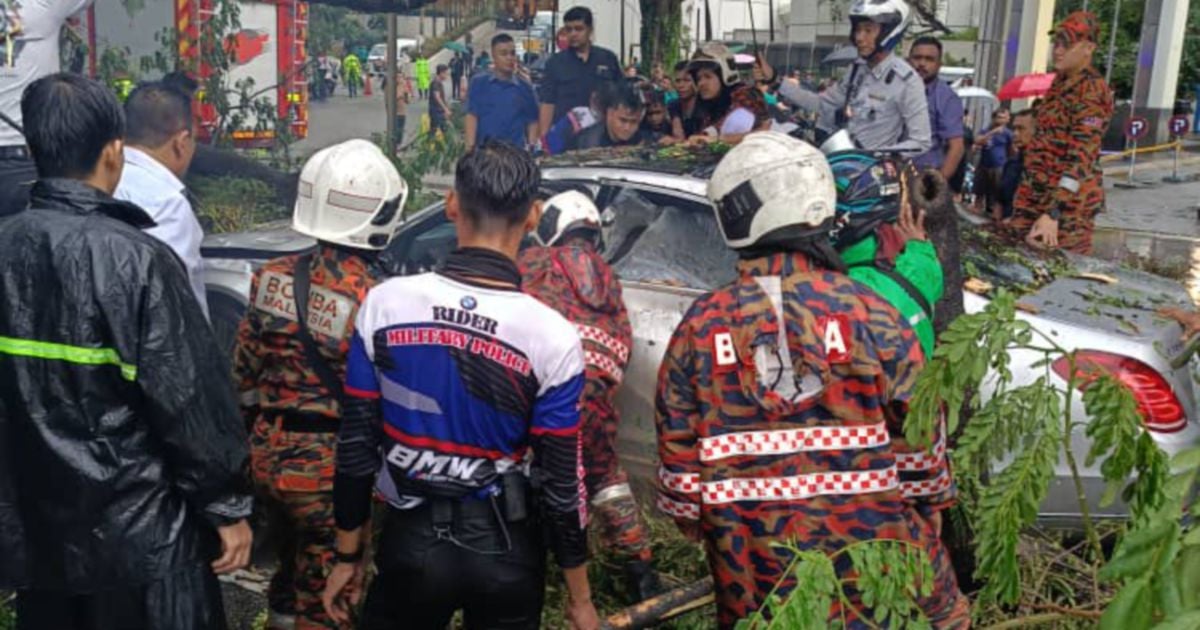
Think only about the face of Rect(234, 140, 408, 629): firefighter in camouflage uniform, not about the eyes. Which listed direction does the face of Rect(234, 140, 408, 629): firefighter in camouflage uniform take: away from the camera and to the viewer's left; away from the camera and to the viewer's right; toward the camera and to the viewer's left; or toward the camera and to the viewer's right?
away from the camera and to the viewer's right

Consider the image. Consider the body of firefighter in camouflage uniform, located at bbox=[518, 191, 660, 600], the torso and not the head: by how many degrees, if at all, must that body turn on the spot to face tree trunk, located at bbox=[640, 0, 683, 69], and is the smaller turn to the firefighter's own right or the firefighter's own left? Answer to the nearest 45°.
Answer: approximately 45° to the firefighter's own right

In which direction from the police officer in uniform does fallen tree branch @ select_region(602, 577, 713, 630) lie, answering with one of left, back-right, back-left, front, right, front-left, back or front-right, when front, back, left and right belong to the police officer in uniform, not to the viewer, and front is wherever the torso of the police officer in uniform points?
front-left

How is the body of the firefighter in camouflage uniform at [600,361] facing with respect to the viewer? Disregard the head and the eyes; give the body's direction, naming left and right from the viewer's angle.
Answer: facing away from the viewer and to the left of the viewer

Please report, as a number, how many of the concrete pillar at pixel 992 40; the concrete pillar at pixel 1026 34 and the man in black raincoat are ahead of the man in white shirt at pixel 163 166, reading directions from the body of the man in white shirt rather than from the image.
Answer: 2

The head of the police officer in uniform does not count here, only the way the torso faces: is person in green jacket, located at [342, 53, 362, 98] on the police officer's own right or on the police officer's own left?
on the police officer's own right

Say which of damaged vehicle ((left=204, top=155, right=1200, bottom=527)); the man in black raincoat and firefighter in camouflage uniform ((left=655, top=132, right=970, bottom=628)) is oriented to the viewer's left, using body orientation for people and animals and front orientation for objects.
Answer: the damaged vehicle

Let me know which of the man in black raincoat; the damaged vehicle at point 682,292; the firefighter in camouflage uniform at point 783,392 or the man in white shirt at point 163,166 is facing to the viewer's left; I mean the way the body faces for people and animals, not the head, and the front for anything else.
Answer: the damaged vehicle

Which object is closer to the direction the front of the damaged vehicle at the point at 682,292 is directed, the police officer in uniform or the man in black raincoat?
the man in black raincoat

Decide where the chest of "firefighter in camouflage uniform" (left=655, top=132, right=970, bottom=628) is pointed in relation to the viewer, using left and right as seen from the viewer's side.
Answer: facing away from the viewer

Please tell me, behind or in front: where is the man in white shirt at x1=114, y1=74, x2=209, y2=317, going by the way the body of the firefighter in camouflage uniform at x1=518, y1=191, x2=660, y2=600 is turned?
in front

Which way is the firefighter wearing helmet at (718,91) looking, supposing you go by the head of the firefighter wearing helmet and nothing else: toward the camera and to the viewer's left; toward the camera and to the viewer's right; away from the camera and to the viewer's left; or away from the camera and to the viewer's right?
toward the camera and to the viewer's left

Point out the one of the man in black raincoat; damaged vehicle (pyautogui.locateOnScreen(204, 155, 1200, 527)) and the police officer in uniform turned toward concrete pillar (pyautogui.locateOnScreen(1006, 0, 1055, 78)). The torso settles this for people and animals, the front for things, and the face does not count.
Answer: the man in black raincoat

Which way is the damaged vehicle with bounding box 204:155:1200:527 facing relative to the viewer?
to the viewer's left

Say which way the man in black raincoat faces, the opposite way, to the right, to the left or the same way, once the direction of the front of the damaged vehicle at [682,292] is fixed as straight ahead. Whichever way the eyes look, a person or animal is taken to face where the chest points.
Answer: to the right

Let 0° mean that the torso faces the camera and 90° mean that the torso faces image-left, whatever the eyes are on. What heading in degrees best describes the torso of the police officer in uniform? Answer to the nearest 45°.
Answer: approximately 45°

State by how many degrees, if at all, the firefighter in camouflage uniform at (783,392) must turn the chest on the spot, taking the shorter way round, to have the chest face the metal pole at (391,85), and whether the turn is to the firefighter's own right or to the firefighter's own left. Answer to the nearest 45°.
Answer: approximately 45° to the firefighter's own left

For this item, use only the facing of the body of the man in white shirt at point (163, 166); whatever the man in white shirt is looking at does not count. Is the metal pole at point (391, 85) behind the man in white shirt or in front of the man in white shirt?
in front

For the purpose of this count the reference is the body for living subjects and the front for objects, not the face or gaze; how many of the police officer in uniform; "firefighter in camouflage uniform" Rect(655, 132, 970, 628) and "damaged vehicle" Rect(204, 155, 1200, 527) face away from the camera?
1

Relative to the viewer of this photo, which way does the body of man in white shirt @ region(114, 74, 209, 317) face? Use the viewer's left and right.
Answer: facing away from the viewer and to the right of the viewer

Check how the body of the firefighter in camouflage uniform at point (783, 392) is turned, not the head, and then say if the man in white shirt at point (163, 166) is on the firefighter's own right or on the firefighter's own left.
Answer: on the firefighter's own left
